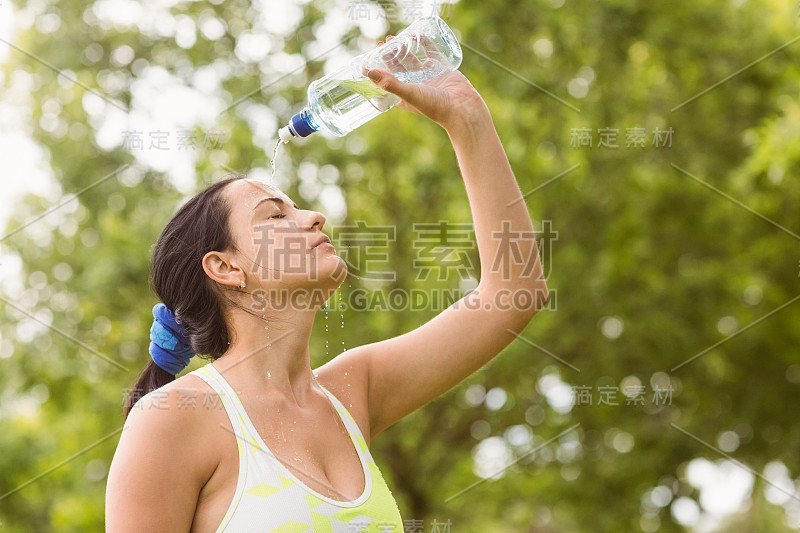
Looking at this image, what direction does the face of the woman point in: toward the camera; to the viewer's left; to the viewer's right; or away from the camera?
to the viewer's right

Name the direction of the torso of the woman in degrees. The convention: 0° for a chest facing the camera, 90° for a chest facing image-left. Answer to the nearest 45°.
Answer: approximately 315°
